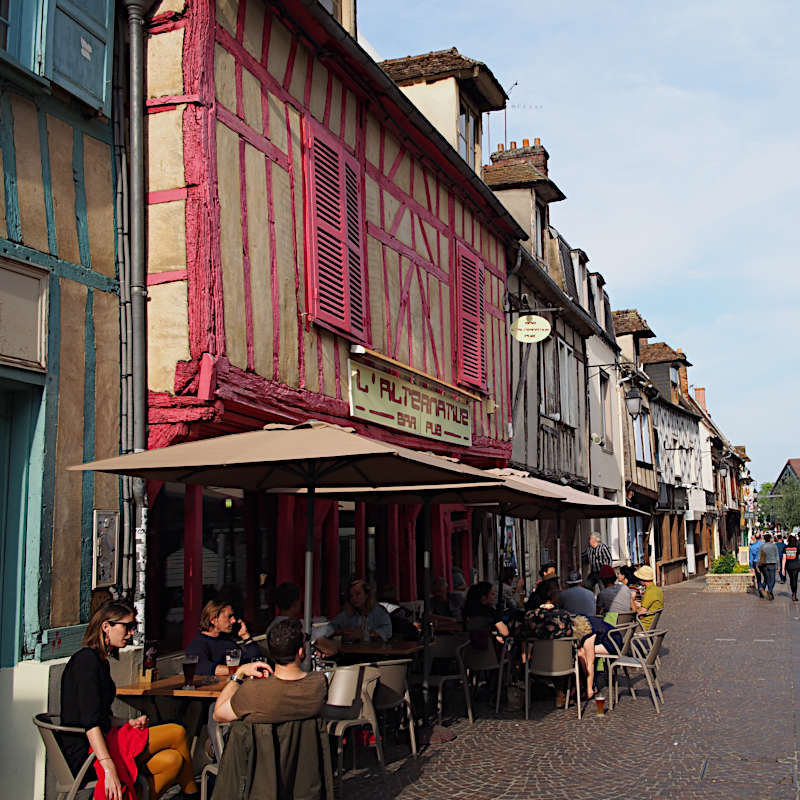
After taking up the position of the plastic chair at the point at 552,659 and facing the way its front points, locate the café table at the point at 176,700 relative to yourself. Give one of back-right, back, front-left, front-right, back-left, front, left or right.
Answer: back-left

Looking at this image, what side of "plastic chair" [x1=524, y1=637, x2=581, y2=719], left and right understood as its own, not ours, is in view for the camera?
back

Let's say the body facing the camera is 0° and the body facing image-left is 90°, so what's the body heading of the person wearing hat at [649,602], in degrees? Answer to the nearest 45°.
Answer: approximately 90°

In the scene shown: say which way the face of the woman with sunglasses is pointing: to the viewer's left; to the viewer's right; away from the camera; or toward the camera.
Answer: to the viewer's right

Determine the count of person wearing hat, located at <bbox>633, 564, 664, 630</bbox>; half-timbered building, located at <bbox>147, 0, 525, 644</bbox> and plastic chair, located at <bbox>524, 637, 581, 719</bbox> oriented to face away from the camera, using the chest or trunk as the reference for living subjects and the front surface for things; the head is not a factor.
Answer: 1

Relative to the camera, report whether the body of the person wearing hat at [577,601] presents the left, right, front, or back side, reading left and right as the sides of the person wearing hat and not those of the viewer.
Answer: back

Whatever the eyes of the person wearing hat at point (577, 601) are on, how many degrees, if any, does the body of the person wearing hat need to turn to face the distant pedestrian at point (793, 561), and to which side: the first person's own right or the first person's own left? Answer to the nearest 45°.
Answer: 0° — they already face them

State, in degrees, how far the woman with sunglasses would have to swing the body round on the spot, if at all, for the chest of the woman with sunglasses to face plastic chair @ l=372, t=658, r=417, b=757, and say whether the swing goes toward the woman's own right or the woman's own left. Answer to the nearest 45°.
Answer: approximately 45° to the woman's own left

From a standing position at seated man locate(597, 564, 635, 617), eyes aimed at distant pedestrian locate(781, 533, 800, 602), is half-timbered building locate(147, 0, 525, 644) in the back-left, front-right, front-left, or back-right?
back-left

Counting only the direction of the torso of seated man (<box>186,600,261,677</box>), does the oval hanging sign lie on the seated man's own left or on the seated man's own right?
on the seated man's own left

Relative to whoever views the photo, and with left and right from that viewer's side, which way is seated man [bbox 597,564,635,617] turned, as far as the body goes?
facing away from the viewer and to the left of the viewer

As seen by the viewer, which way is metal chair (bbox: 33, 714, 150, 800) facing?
to the viewer's right

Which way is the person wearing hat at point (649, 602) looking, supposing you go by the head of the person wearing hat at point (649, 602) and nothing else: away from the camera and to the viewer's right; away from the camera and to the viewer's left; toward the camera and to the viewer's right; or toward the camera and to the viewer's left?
toward the camera and to the viewer's left
